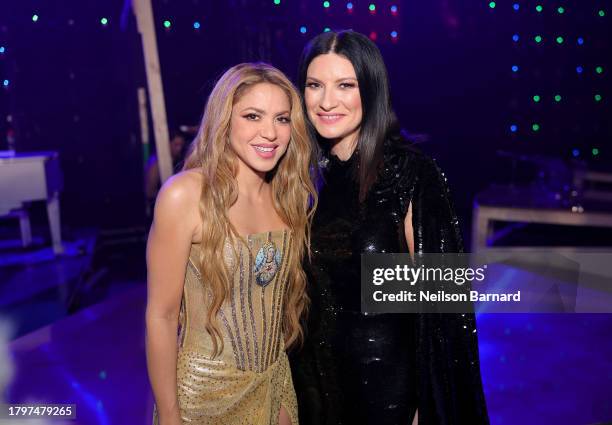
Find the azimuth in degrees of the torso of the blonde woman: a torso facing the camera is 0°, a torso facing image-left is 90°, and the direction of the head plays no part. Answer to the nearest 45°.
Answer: approximately 315°

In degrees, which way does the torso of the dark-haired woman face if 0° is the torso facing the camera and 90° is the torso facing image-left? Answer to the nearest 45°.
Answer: approximately 45°
